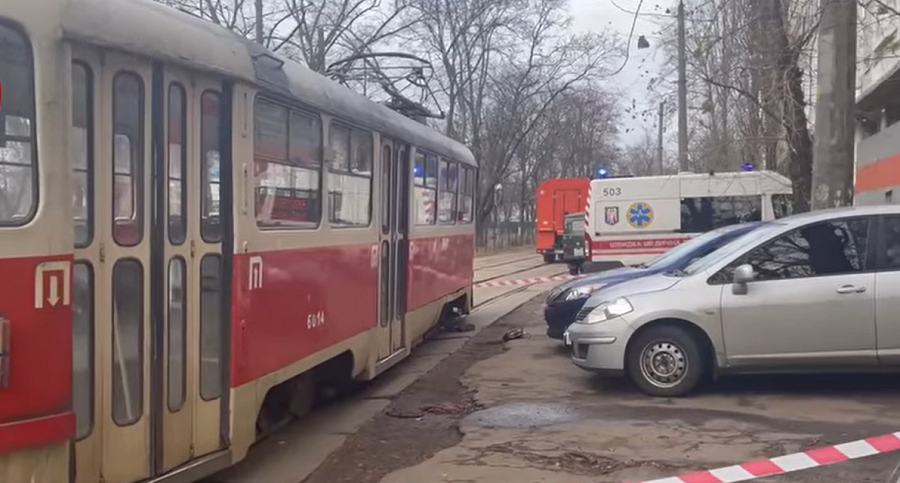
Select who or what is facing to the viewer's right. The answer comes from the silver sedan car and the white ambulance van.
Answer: the white ambulance van

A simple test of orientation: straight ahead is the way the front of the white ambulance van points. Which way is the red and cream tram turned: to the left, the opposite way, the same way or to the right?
to the left

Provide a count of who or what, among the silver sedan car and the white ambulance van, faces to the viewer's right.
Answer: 1

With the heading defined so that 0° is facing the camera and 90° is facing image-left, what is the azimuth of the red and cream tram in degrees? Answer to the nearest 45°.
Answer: approximately 225°

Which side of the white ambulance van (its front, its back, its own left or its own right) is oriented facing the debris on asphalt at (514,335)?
right

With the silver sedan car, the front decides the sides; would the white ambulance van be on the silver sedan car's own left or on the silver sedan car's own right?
on the silver sedan car's own right

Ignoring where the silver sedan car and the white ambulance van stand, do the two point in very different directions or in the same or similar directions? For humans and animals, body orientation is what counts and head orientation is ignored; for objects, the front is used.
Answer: very different directions

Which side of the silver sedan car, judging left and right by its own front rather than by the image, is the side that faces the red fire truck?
right

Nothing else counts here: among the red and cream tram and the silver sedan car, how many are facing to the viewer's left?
1

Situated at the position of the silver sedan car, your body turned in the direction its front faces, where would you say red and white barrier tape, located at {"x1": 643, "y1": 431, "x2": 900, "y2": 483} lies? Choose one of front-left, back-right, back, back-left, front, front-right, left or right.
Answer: left

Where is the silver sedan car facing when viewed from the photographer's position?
facing to the left of the viewer

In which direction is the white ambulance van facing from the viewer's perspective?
to the viewer's right
